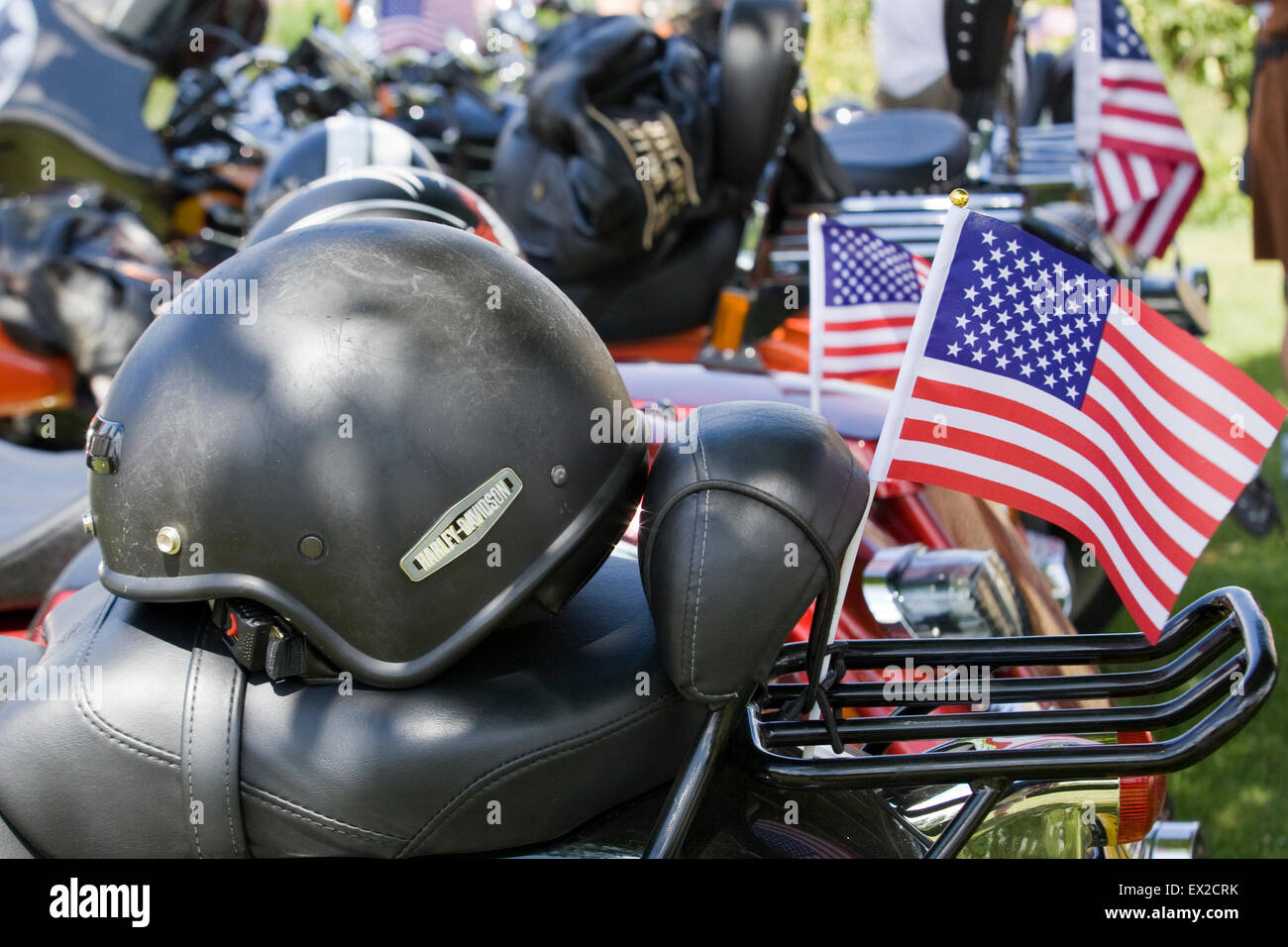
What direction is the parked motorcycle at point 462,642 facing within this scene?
to the viewer's left

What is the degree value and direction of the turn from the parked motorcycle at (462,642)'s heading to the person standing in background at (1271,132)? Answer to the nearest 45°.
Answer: approximately 135° to its right

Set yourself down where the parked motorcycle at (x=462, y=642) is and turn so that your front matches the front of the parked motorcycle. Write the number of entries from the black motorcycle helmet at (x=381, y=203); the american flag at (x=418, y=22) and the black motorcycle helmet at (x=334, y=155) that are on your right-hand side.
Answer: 3

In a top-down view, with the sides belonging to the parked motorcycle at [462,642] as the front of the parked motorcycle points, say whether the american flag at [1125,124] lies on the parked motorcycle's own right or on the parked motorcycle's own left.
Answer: on the parked motorcycle's own right

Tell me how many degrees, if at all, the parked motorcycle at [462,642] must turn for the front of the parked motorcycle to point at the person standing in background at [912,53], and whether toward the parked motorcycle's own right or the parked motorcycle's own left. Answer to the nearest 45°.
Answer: approximately 90° to the parked motorcycle's own right

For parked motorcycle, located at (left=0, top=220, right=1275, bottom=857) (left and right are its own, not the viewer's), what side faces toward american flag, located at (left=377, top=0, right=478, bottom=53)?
right

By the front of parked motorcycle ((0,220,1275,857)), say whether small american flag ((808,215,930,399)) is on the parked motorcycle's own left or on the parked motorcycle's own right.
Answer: on the parked motorcycle's own right

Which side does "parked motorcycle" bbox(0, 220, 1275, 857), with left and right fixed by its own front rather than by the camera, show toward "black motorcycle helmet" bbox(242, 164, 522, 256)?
right
